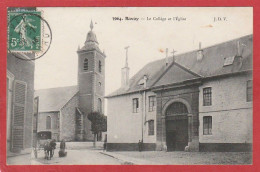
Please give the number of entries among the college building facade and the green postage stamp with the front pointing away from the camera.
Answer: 0

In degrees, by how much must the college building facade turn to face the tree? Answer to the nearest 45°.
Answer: approximately 45° to its right

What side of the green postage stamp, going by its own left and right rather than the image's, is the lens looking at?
front

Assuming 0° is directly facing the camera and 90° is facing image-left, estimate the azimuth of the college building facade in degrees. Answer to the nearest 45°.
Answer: approximately 45°
